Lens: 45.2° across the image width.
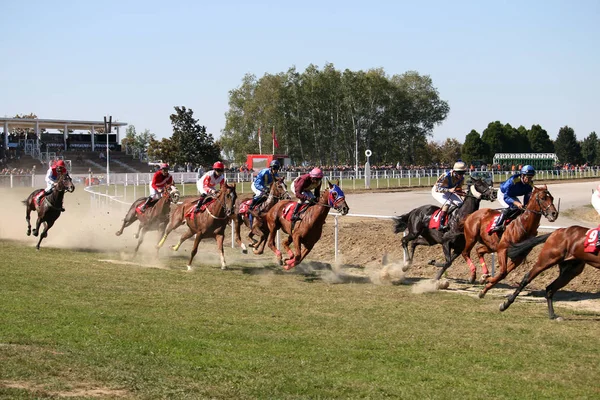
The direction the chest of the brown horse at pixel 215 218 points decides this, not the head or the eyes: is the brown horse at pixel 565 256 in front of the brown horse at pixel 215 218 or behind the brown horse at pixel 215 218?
in front

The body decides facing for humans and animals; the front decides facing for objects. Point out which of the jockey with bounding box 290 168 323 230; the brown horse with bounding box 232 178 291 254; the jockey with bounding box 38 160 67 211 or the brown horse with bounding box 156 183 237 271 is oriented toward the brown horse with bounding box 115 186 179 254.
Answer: the jockey with bounding box 38 160 67 211

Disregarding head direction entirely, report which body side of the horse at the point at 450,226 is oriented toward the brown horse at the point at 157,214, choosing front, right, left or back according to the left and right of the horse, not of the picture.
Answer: back

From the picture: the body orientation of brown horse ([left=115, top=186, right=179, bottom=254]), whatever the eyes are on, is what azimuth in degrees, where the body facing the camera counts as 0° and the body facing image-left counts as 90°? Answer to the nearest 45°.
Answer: approximately 315°

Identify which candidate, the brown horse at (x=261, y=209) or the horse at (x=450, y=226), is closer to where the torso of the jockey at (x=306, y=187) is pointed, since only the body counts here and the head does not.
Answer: the horse

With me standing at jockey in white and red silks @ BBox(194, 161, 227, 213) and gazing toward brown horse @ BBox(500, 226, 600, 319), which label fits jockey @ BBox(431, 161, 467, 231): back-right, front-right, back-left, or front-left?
front-left

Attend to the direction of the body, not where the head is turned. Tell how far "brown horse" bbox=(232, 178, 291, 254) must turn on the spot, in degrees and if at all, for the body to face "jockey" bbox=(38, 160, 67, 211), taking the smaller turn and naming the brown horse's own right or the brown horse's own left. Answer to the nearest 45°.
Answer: approximately 180°

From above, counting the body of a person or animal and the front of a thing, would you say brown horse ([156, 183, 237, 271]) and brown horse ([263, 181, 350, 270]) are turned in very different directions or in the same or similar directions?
same or similar directions

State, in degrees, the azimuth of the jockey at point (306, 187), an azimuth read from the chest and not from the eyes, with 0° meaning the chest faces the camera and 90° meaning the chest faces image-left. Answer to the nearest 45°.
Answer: approximately 315°

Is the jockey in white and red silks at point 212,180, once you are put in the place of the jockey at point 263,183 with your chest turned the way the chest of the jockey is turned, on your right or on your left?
on your right

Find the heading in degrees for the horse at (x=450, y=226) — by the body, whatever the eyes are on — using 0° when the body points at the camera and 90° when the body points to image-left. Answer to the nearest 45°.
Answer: approximately 270°

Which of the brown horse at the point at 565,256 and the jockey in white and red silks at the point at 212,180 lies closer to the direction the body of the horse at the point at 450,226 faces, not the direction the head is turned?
the brown horse

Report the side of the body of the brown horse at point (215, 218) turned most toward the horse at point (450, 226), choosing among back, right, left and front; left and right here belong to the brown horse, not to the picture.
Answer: front

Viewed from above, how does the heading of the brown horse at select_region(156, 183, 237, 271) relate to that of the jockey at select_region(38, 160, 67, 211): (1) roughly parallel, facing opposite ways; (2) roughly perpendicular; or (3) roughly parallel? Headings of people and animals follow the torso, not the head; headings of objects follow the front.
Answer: roughly parallel

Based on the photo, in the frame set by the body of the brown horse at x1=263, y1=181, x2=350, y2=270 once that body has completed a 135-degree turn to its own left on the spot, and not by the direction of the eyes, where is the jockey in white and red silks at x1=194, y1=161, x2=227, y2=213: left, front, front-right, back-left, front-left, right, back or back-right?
front-left

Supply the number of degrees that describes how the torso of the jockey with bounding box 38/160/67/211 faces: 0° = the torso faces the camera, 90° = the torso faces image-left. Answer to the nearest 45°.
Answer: approximately 315°
